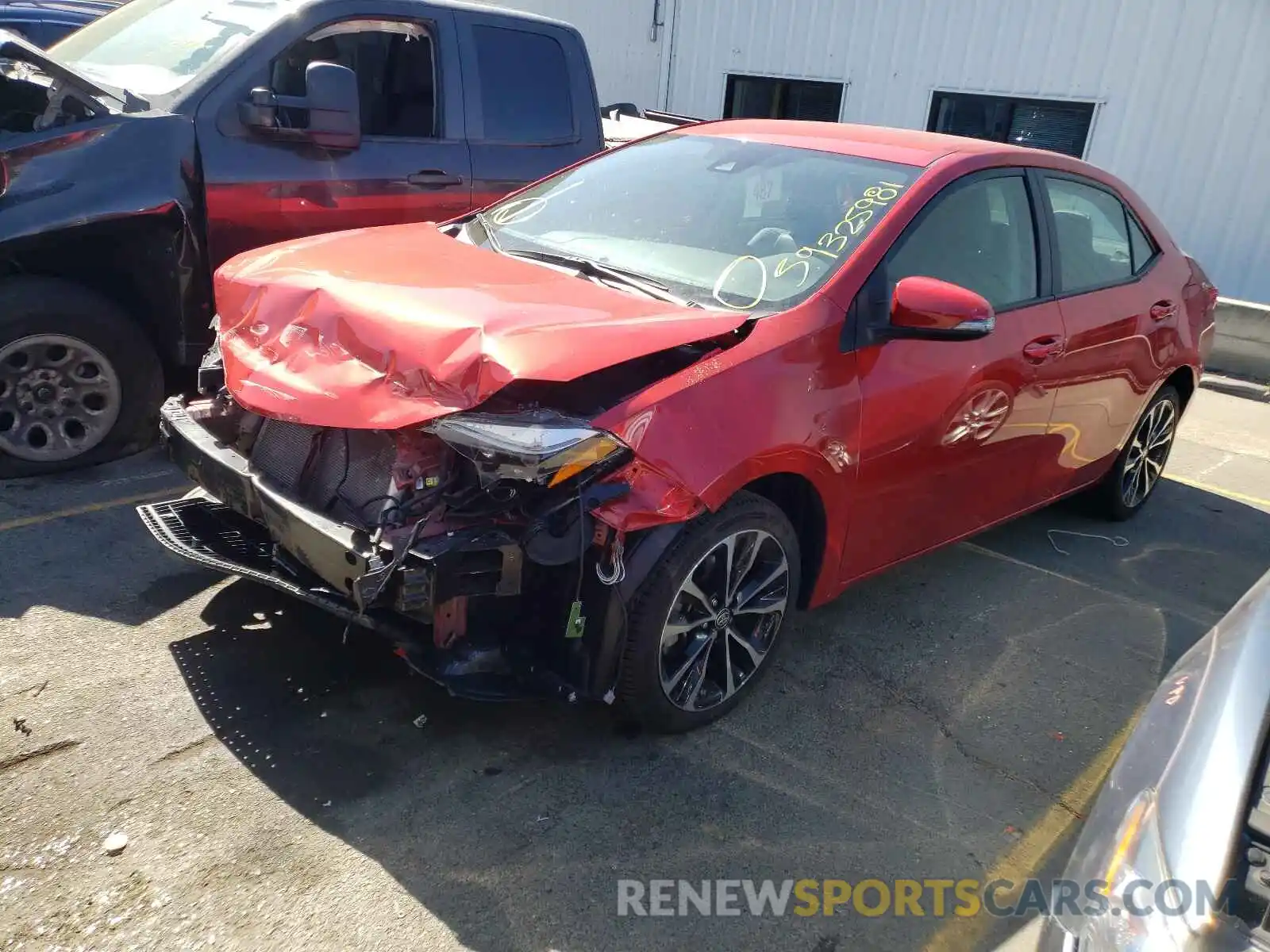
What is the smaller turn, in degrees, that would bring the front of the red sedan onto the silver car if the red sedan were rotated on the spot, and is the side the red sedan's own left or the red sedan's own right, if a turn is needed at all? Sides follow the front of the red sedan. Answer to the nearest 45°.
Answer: approximately 90° to the red sedan's own left

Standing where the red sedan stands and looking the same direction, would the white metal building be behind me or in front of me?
behind

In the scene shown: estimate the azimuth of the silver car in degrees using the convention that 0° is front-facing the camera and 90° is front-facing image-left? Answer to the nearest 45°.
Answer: approximately 0°

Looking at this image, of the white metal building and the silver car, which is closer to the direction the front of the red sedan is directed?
the silver car

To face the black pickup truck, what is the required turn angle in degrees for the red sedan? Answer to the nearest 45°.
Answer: approximately 90° to its right

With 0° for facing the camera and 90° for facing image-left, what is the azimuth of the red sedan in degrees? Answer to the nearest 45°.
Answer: approximately 45°

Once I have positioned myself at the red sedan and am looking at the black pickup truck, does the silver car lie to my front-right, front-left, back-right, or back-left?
back-left
